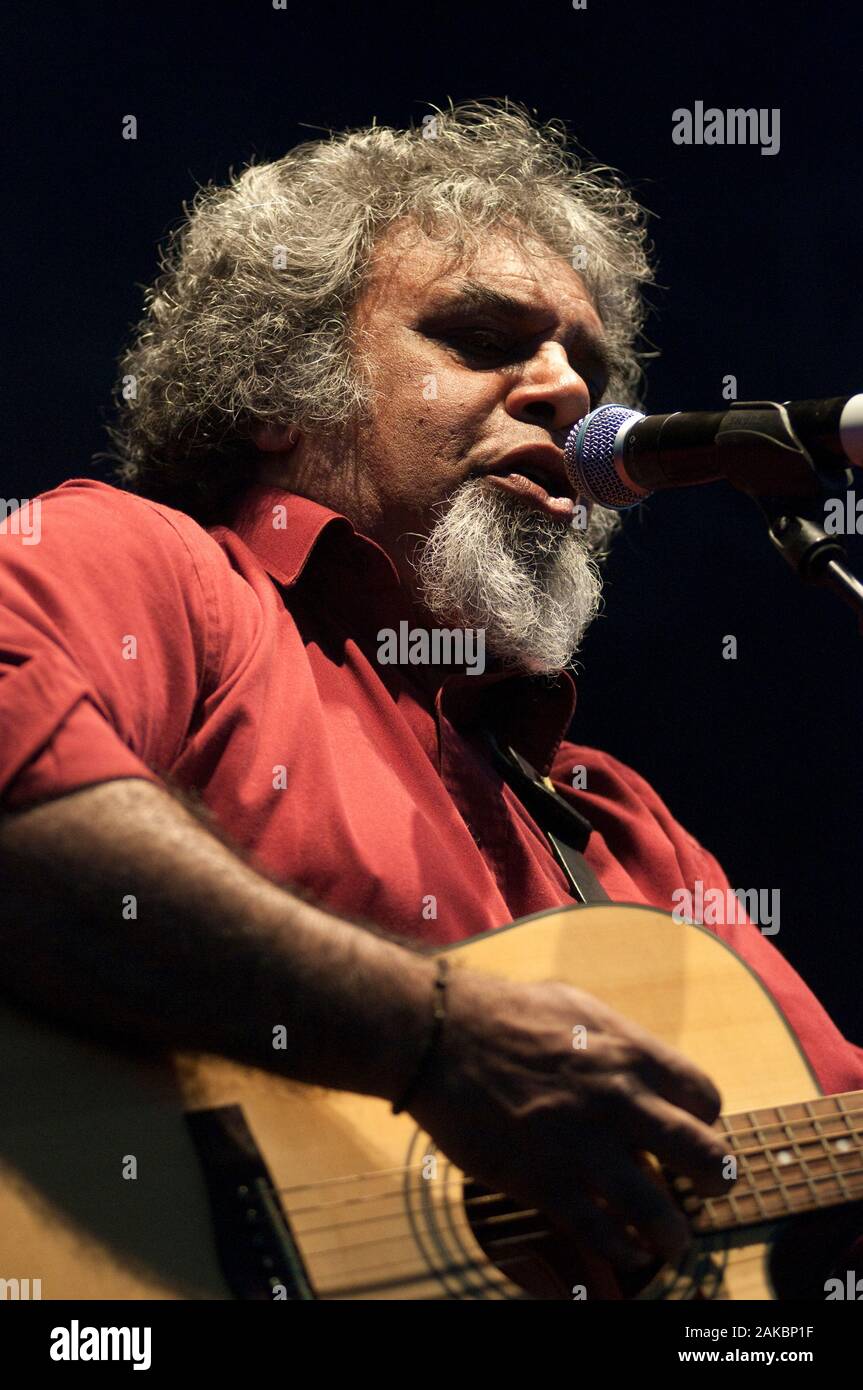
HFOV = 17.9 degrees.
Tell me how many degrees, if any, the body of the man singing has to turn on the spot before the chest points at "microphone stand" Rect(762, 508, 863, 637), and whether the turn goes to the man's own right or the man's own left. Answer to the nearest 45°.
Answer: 0° — they already face it

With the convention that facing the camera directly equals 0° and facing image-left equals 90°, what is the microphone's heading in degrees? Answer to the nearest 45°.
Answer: approximately 90°
